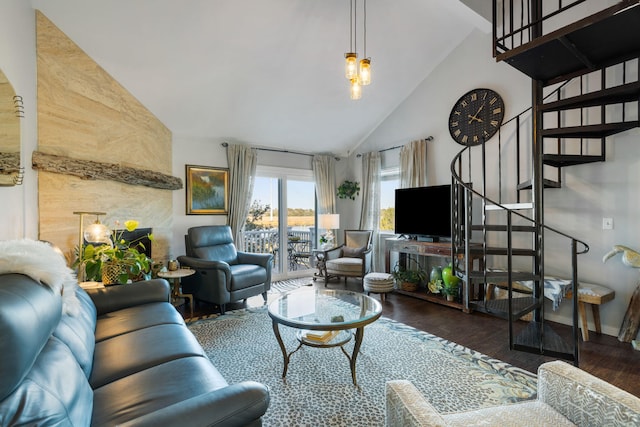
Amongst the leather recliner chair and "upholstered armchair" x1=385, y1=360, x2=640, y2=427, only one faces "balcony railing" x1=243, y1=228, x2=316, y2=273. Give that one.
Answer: the upholstered armchair

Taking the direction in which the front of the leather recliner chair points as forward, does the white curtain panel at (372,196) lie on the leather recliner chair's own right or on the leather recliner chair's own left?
on the leather recliner chair's own left

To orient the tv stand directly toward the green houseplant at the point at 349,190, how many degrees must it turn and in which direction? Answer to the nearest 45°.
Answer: approximately 90° to its right

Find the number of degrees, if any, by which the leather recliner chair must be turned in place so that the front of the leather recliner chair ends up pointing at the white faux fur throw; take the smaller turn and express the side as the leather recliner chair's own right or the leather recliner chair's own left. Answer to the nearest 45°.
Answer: approximately 45° to the leather recliner chair's own right

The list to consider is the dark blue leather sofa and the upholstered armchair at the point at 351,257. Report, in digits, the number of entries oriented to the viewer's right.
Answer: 1

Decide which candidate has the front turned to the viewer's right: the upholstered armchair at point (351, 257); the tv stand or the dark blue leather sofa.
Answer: the dark blue leather sofa

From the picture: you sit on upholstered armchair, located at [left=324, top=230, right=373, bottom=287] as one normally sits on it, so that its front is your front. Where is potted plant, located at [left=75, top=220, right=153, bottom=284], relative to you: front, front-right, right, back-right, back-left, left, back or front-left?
front

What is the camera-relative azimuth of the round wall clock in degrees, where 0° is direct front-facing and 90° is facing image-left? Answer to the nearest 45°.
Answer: approximately 45°

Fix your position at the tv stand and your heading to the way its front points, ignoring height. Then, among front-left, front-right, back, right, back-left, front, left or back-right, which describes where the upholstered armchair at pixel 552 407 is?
front-left

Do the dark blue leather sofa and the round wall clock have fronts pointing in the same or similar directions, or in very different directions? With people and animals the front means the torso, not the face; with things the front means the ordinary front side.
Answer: very different directions

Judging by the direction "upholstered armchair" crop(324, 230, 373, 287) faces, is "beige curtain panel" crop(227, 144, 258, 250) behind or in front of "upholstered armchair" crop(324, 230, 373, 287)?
in front

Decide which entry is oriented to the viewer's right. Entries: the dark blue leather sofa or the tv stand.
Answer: the dark blue leather sofa

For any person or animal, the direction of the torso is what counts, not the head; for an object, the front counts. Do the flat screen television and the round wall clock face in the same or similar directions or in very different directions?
same or similar directions

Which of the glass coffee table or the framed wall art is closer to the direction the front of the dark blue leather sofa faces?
the glass coffee table

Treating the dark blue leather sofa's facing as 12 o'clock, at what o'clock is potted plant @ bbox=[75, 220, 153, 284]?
The potted plant is roughly at 9 o'clock from the dark blue leather sofa.

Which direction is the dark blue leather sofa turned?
to the viewer's right

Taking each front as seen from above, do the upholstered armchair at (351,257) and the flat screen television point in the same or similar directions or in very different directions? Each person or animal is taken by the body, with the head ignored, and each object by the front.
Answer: same or similar directions

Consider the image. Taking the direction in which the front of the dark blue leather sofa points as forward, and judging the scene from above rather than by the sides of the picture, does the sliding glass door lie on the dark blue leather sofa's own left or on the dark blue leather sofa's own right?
on the dark blue leather sofa's own left

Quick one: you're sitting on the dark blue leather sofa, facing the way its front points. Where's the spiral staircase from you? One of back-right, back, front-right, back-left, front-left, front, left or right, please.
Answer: front

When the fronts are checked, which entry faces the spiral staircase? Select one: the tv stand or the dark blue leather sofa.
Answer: the dark blue leather sofa

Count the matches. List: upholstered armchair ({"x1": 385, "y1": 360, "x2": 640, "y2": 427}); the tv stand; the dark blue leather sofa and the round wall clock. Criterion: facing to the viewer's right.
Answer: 1

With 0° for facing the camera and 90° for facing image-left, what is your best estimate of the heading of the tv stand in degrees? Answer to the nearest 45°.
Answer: approximately 45°
